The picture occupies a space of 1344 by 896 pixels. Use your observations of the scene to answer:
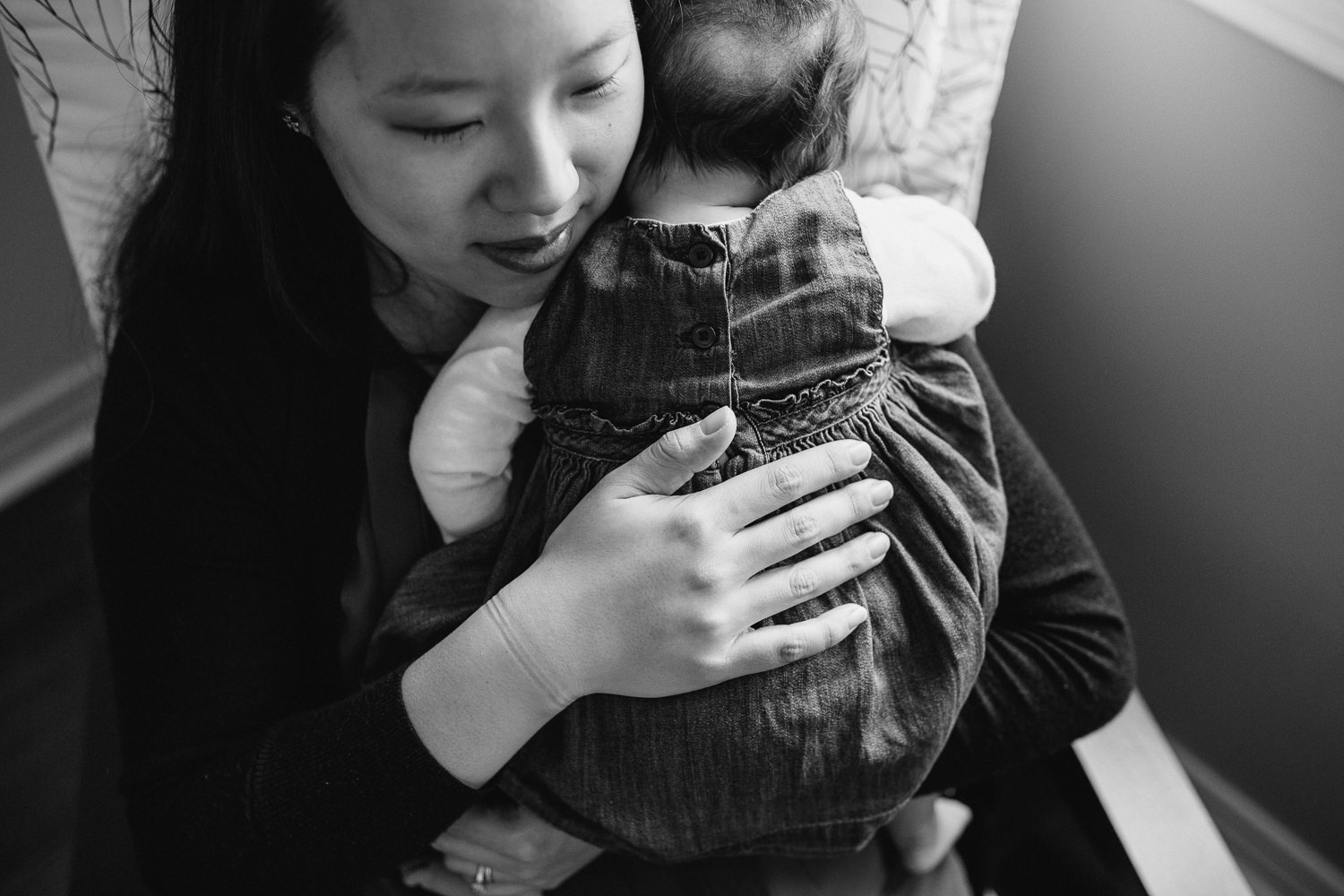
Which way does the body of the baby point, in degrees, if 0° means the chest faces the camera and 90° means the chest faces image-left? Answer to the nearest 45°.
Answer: approximately 180°

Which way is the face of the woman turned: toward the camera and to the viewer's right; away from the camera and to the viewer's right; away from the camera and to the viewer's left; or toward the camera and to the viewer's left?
toward the camera and to the viewer's right
